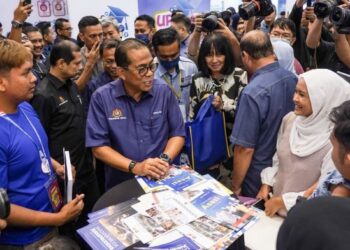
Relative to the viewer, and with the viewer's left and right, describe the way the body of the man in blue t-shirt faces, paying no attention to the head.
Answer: facing the viewer and to the right of the viewer

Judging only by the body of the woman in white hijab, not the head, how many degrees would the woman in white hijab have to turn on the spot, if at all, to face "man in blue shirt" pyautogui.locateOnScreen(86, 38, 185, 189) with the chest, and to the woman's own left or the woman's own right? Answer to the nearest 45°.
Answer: approximately 45° to the woman's own right

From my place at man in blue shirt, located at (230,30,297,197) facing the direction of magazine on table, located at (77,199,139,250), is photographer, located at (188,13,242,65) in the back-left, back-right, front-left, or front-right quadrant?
back-right

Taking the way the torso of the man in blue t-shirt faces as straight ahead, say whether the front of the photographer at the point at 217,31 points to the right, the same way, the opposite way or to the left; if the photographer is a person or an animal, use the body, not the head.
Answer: to the right

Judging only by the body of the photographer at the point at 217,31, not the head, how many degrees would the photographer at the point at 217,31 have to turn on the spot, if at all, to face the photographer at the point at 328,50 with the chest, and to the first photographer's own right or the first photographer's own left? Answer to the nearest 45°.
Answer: approximately 90° to the first photographer's own left

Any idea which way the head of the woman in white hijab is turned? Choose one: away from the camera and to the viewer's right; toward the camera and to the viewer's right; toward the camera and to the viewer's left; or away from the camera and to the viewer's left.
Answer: toward the camera and to the viewer's left

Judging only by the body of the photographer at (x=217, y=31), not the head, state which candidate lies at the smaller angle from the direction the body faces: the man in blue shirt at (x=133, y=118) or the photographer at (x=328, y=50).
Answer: the man in blue shirt

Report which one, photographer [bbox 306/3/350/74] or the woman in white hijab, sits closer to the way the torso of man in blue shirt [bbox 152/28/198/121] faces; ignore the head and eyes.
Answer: the woman in white hijab

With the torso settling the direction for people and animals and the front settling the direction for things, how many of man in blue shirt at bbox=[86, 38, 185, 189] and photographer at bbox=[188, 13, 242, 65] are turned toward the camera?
2

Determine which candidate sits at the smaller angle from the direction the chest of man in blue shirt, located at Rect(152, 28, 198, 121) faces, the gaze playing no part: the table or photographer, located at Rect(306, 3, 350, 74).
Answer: the table

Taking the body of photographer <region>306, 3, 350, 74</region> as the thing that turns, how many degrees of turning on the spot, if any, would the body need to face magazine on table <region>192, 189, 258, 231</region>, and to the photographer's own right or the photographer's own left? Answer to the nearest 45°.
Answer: approximately 45° to the photographer's own left

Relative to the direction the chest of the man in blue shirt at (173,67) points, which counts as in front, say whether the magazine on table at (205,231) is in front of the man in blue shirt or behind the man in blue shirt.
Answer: in front

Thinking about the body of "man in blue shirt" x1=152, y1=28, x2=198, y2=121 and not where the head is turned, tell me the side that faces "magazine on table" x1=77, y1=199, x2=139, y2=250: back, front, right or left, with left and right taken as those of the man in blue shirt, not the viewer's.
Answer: front

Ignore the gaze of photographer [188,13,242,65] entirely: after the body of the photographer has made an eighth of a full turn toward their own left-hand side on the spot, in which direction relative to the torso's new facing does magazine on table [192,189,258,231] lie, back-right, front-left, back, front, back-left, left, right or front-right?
front-right
